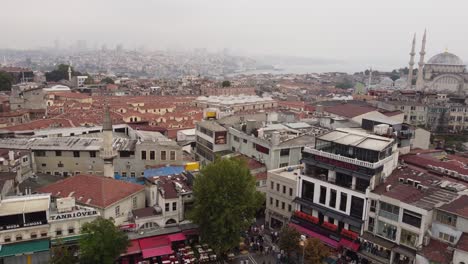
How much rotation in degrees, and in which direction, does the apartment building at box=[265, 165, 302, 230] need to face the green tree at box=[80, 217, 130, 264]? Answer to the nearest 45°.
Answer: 0° — it already faces it

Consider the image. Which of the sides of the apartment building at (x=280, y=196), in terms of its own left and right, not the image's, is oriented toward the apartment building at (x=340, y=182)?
left

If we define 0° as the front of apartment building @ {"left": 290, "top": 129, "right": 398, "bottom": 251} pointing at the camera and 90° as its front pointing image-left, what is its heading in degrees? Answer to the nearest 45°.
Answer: approximately 45°

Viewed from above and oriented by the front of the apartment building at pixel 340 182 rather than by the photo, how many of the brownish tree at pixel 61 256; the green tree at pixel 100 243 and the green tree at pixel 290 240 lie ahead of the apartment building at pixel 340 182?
3

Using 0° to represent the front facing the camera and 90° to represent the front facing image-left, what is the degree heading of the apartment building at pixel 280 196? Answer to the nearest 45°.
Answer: approximately 45°

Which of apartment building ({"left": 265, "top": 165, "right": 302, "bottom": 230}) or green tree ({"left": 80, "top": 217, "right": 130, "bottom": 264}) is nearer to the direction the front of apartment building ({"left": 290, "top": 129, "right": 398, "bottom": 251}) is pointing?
the green tree
